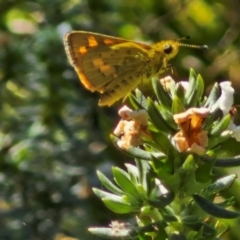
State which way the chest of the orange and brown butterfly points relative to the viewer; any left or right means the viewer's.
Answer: facing to the right of the viewer
